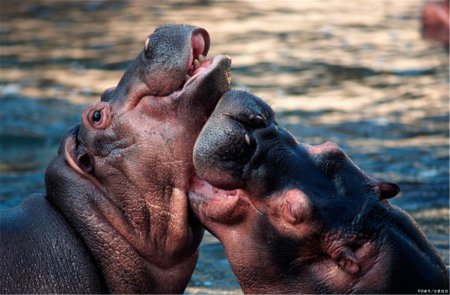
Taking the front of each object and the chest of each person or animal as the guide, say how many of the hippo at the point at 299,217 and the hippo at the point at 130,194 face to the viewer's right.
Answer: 1

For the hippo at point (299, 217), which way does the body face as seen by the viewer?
to the viewer's left

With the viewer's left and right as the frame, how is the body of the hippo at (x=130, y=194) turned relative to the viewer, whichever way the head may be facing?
facing to the right of the viewer

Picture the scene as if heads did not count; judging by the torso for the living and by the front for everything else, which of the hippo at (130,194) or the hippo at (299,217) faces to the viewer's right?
the hippo at (130,194)

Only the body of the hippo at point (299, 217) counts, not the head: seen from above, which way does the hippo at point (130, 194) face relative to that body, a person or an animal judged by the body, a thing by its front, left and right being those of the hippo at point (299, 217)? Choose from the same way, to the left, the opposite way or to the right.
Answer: the opposite way

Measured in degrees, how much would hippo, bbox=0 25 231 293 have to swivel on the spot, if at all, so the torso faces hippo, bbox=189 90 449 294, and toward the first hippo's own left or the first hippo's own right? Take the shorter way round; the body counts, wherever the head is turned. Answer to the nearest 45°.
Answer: approximately 45° to the first hippo's own right
